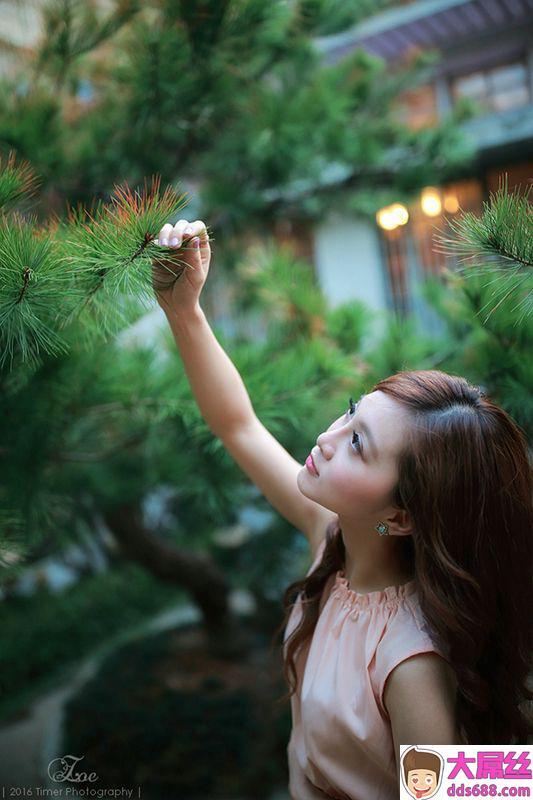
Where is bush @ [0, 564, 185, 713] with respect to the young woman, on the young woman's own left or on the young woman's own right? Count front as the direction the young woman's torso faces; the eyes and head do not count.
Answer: on the young woman's own right

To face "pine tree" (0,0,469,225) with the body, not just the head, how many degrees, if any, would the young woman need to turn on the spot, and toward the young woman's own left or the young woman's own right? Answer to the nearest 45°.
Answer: approximately 135° to the young woman's own right

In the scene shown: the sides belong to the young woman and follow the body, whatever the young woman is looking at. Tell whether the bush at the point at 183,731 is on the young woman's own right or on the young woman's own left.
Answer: on the young woman's own right

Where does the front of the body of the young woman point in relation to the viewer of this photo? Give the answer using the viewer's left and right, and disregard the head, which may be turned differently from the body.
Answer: facing the viewer and to the left of the viewer

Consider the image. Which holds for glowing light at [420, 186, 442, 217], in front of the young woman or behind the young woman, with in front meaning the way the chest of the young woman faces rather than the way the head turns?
behind
